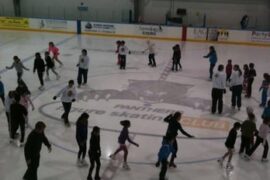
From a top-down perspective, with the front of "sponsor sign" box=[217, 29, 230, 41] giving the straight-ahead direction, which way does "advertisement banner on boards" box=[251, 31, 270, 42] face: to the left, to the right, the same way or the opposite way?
the same way

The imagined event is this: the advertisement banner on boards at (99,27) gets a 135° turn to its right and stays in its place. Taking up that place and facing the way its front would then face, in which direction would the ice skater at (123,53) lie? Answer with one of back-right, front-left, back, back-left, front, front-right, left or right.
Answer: back-left

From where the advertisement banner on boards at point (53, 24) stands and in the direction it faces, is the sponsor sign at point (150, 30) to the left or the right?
on its left

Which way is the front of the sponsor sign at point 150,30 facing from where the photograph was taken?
facing the viewer

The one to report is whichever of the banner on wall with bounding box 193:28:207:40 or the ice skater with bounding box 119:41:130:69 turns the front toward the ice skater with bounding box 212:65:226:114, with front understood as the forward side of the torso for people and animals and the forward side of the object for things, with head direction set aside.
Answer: the banner on wall

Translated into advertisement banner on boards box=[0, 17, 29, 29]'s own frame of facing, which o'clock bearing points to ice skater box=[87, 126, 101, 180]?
The ice skater is roughly at 12 o'clock from the advertisement banner on boards.

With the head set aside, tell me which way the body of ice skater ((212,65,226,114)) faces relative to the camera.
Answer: away from the camera

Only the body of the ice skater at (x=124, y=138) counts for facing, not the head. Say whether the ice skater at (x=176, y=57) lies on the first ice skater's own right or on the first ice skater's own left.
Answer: on the first ice skater's own left

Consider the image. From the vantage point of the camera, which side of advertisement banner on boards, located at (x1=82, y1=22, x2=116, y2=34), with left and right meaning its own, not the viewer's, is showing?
front
